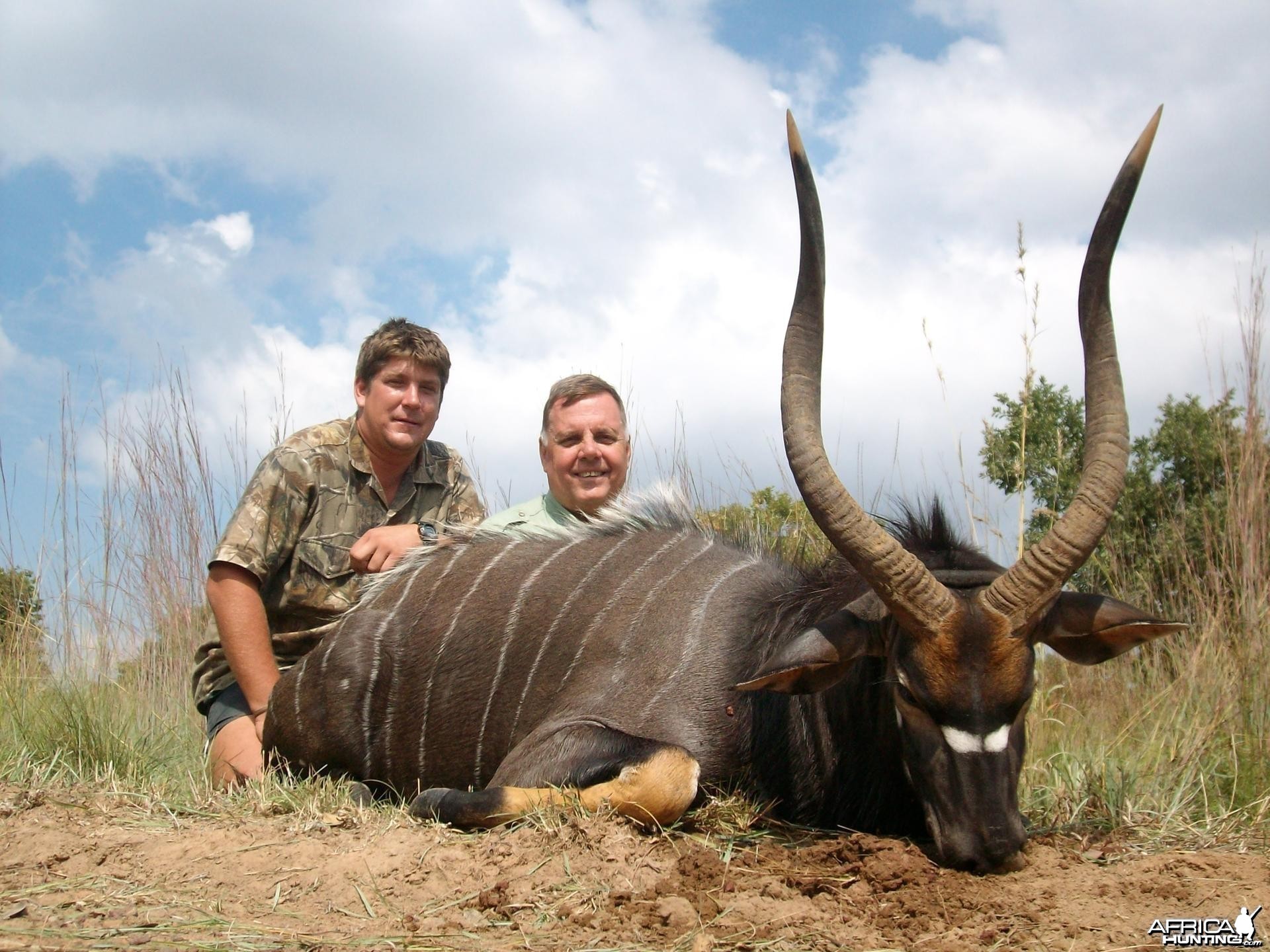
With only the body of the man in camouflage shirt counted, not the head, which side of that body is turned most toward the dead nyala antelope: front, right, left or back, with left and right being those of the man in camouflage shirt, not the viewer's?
front

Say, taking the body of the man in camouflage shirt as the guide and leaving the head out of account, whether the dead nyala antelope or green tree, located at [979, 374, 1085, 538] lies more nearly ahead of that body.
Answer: the dead nyala antelope

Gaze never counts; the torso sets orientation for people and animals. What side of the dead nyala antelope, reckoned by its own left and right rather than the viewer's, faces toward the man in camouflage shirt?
back

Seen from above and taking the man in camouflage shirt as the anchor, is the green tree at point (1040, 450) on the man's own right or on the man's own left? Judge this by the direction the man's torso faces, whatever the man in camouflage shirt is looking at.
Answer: on the man's own left

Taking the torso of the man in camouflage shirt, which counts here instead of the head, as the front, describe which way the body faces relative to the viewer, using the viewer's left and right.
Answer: facing the viewer and to the right of the viewer

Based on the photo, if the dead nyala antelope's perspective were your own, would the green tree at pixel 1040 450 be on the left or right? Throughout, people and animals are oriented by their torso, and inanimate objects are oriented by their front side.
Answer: on its left

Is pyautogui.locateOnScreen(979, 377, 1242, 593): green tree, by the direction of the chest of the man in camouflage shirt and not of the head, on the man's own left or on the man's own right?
on the man's own left

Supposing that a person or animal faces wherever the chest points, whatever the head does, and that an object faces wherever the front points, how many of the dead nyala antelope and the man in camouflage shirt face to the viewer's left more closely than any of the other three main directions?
0
